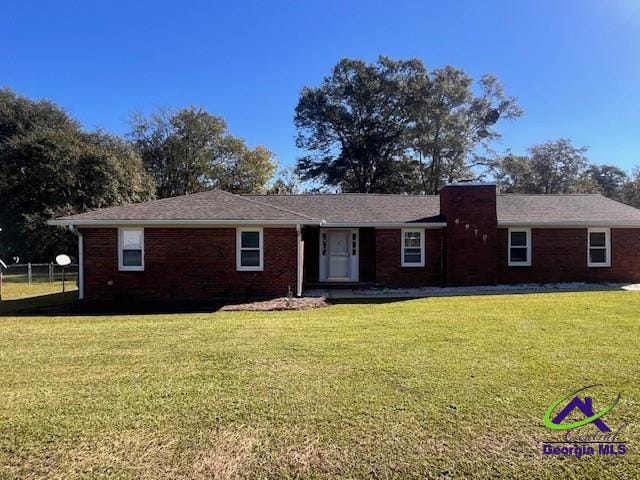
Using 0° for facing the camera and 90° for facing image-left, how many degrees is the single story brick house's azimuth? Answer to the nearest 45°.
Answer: approximately 0°
